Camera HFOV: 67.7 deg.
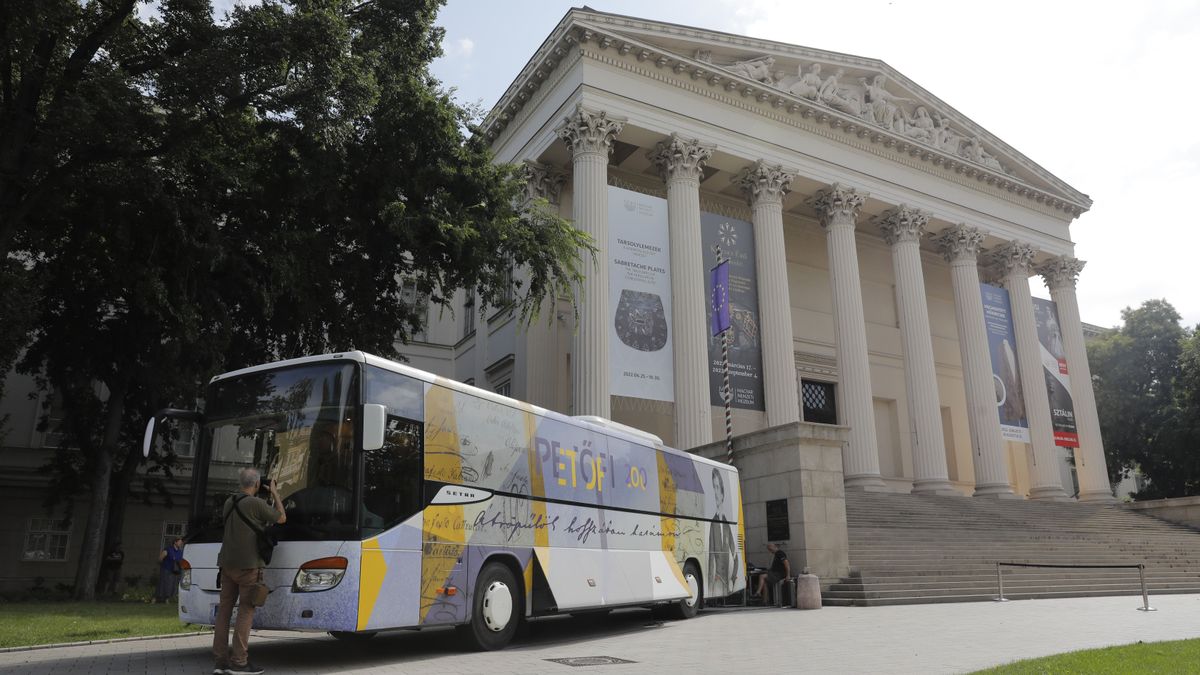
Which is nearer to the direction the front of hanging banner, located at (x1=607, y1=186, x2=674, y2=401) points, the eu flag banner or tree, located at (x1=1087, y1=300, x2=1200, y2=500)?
the eu flag banner

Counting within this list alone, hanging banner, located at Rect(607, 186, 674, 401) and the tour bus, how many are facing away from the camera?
0

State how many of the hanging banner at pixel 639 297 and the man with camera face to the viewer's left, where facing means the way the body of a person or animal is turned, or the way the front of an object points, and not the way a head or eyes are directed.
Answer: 0

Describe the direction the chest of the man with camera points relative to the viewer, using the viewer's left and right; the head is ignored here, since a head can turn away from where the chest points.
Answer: facing away from the viewer and to the right of the viewer

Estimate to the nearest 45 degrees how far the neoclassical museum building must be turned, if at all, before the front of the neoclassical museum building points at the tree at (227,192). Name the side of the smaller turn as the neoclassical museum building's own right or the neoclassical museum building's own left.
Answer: approximately 90° to the neoclassical museum building's own right

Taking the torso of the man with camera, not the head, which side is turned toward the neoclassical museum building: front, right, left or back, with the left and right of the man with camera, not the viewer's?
front

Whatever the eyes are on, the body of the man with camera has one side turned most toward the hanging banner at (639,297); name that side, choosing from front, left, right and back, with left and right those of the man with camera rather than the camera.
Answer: front

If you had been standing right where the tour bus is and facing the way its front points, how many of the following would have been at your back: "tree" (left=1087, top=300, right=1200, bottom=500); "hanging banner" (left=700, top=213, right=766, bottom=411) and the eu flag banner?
3

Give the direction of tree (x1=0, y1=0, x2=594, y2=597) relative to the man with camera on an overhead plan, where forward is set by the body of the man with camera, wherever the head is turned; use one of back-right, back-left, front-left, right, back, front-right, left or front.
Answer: front-left

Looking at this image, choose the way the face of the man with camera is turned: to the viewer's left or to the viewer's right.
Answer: to the viewer's right

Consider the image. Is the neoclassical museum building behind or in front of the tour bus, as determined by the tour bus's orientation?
behind

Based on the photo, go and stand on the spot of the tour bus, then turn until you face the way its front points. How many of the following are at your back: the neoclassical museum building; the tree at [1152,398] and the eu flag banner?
3

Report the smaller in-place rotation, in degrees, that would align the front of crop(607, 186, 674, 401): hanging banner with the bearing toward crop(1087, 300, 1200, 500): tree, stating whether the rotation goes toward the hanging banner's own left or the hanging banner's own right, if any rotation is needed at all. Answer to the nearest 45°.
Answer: approximately 90° to the hanging banner's own left
